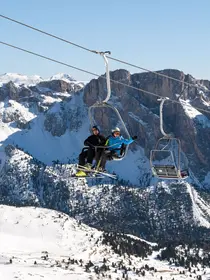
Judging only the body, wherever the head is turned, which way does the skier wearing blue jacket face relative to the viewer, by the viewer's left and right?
facing the viewer and to the left of the viewer

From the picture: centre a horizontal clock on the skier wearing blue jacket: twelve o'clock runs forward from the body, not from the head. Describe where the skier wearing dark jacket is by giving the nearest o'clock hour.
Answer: The skier wearing dark jacket is roughly at 2 o'clock from the skier wearing blue jacket.
